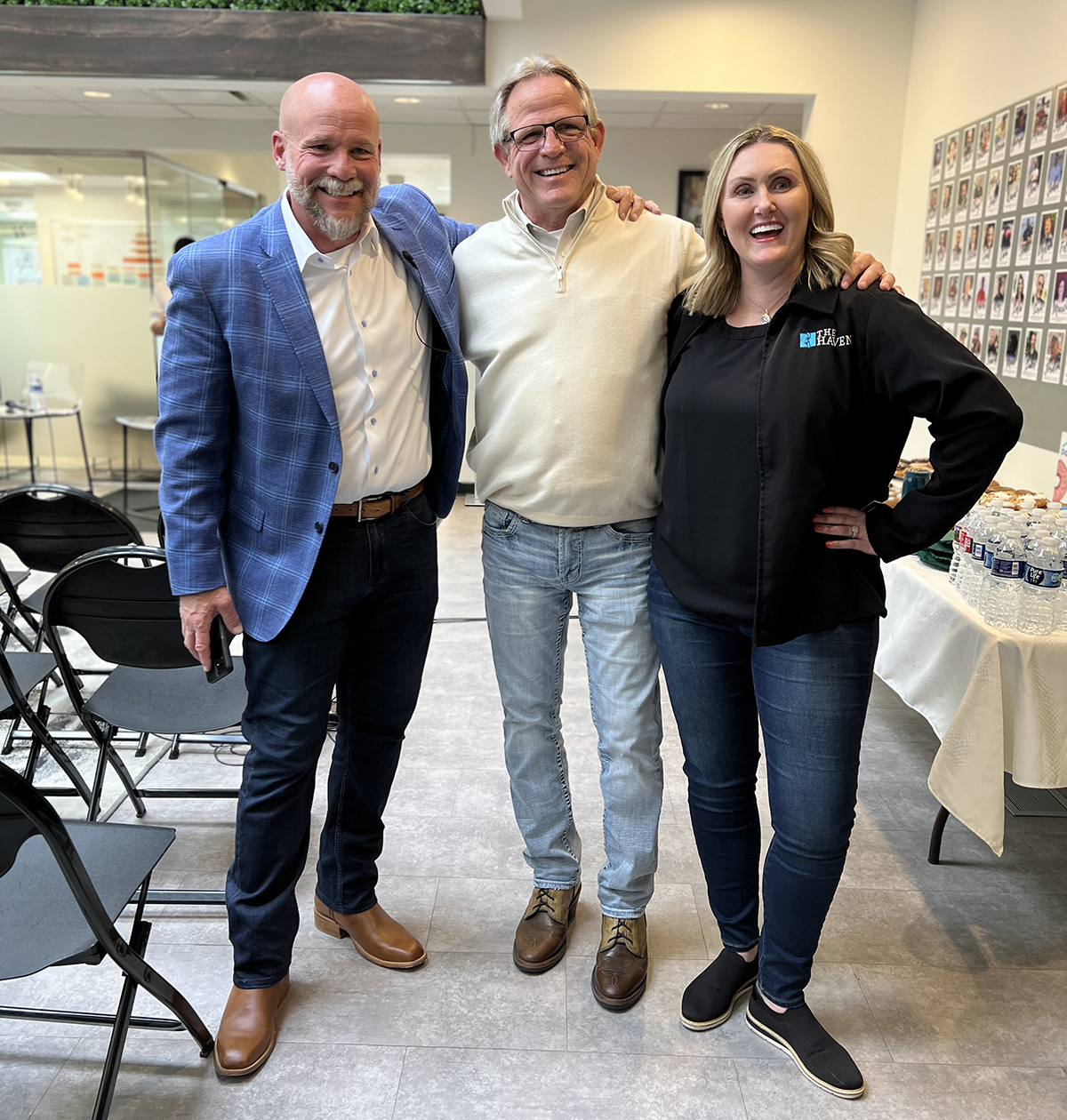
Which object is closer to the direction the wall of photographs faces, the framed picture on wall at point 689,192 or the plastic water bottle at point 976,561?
the plastic water bottle

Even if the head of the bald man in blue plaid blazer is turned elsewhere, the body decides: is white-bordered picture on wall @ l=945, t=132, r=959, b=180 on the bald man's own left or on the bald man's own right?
on the bald man's own left

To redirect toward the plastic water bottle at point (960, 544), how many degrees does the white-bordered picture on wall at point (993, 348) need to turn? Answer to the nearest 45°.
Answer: approximately 45° to its left

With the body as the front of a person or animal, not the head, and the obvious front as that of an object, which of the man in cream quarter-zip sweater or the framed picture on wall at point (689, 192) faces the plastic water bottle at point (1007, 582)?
the framed picture on wall

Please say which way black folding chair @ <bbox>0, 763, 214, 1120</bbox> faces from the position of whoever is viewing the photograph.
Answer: facing away from the viewer and to the right of the viewer

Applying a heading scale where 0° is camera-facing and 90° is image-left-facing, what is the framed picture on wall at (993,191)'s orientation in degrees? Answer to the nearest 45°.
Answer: approximately 45°

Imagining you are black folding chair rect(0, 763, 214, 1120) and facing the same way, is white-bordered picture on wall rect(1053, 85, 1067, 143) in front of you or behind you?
in front

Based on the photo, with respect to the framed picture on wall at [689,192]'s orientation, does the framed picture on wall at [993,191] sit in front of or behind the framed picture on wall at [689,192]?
in front

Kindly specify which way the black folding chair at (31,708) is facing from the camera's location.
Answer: facing away from the viewer and to the right of the viewer

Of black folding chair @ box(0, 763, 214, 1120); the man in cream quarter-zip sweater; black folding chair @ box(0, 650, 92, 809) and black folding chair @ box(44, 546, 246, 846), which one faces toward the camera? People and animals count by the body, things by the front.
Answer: the man in cream quarter-zip sweater
